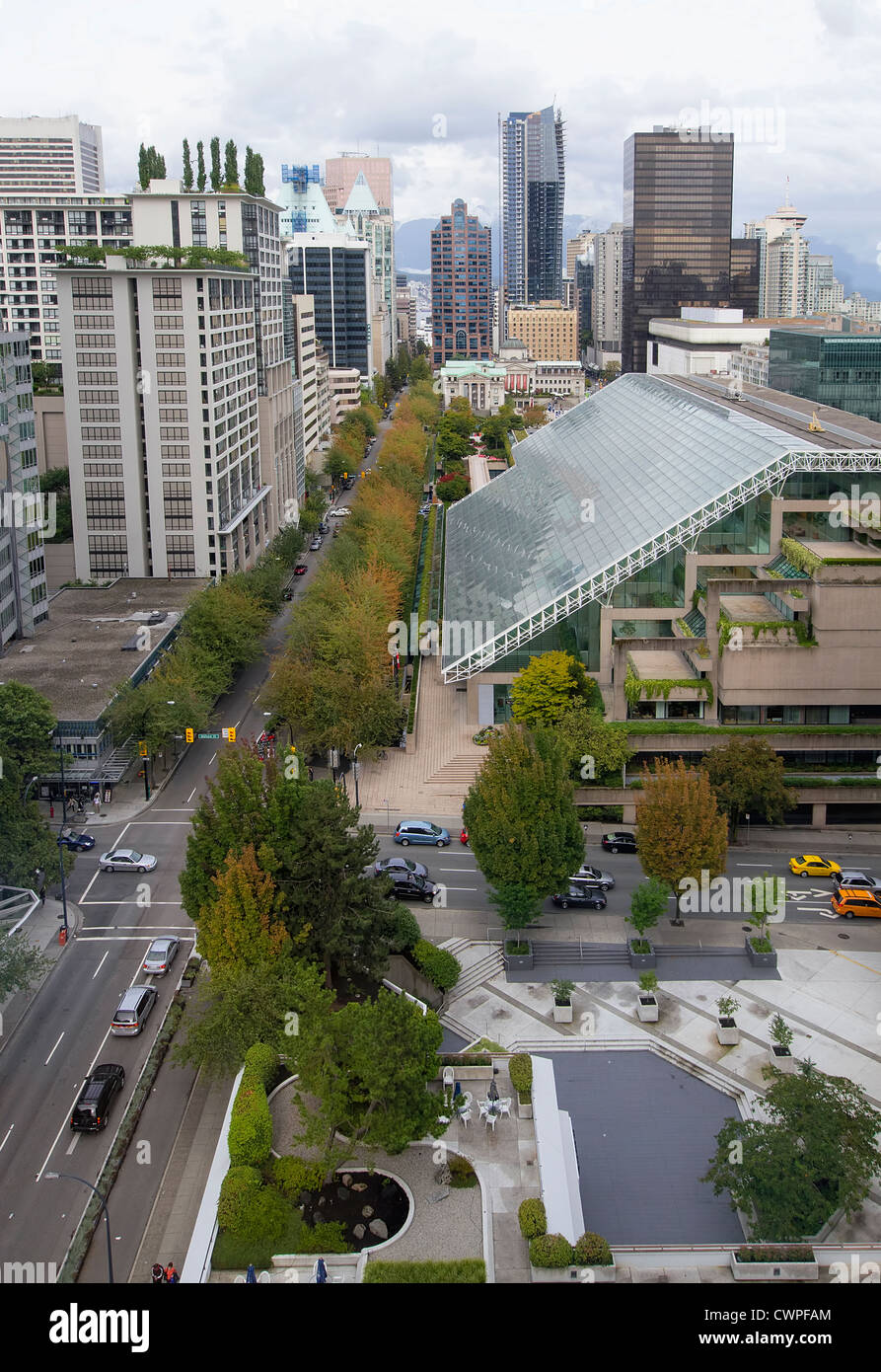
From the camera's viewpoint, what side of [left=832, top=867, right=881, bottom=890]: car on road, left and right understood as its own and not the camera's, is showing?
right

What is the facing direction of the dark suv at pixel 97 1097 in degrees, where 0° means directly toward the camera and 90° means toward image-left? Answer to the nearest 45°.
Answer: approximately 225°

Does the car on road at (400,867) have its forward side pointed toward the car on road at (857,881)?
yes

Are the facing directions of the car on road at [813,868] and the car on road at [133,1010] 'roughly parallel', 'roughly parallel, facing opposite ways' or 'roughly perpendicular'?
roughly perpendicular

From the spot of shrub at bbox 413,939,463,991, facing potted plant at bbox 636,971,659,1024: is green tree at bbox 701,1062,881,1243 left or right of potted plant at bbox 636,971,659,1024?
right

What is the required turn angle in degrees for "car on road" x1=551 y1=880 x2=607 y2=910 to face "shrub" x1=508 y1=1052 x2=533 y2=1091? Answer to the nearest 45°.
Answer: approximately 90° to its right

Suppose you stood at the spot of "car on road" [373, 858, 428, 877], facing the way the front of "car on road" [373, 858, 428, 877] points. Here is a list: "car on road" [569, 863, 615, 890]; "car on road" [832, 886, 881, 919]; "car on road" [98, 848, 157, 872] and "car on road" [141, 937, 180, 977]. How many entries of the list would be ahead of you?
2

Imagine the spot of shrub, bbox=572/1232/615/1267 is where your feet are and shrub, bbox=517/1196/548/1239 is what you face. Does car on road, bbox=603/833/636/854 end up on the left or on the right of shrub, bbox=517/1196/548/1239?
right
